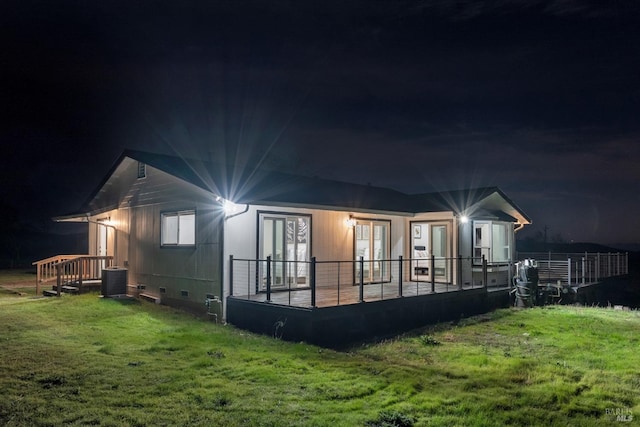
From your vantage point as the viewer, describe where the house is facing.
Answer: facing the viewer and to the right of the viewer
